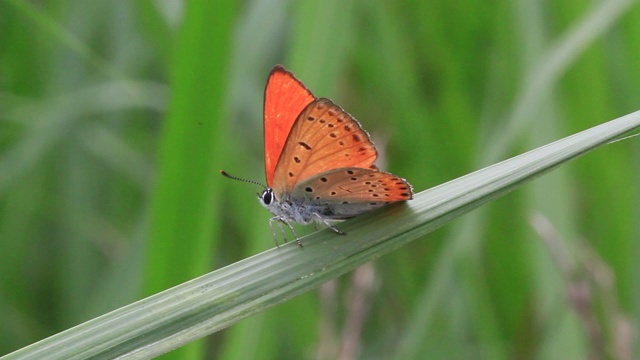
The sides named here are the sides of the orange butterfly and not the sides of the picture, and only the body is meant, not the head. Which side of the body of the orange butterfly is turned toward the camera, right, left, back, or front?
left
